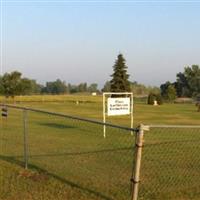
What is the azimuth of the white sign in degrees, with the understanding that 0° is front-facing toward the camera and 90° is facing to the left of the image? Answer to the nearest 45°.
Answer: approximately 0°
